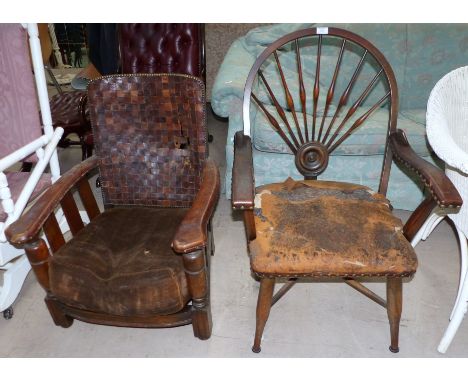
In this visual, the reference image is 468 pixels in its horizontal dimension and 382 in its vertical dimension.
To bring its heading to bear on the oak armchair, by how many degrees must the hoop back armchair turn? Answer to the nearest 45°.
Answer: approximately 90° to its right

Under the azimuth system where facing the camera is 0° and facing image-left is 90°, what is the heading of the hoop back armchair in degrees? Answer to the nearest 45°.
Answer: approximately 0°
